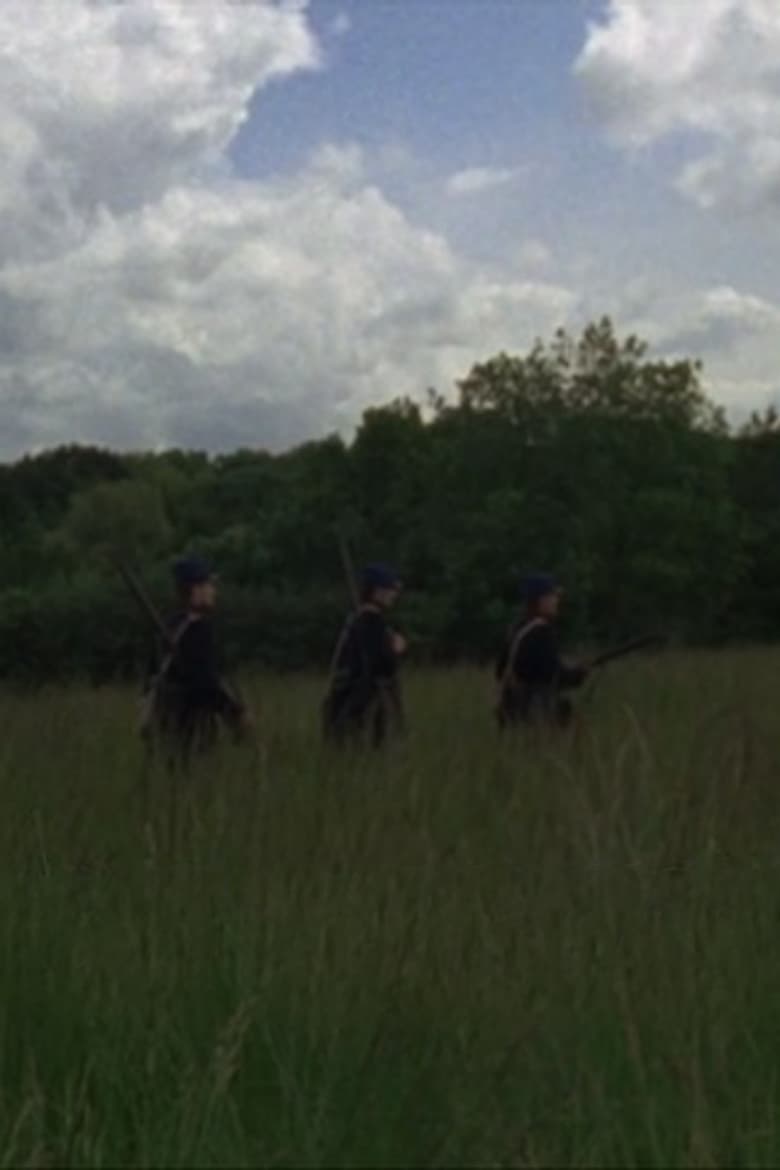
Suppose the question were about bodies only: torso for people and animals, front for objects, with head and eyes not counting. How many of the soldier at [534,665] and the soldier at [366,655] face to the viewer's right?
2

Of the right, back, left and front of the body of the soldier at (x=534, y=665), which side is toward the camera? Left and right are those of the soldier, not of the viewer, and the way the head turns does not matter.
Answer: right

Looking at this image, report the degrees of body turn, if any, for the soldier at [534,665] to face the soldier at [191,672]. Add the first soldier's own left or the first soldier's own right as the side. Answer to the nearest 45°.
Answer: approximately 180°

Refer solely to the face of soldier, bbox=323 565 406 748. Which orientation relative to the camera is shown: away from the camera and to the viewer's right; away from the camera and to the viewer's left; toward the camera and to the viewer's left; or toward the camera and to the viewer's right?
toward the camera and to the viewer's right

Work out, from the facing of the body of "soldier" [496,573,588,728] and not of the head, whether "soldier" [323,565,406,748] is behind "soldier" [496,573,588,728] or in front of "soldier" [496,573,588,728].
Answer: behind

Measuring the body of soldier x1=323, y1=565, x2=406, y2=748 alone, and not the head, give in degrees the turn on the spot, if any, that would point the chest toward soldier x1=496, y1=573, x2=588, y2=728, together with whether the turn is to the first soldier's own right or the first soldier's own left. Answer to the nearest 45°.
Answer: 0° — they already face them

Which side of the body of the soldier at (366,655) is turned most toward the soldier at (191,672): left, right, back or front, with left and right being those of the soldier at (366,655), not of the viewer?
back

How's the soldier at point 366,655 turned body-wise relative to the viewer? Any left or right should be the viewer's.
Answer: facing to the right of the viewer
